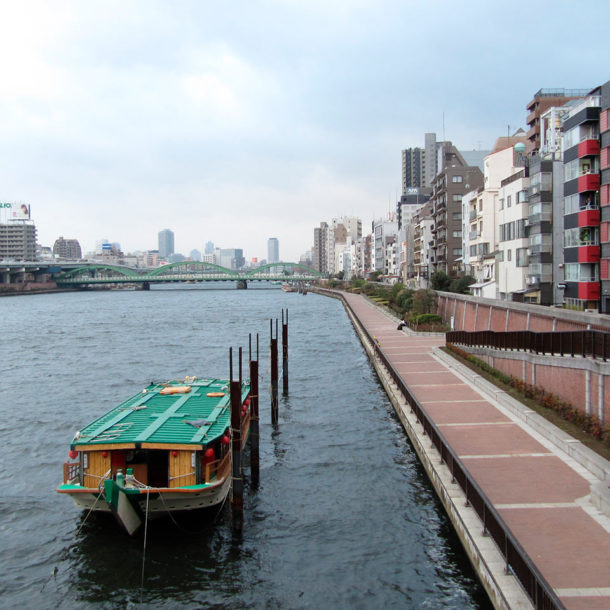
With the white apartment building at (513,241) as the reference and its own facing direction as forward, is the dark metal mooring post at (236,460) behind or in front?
in front

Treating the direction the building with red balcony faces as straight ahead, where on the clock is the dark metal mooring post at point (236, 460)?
The dark metal mooring post is roughly at 11 o'clock from the building with red balcony.

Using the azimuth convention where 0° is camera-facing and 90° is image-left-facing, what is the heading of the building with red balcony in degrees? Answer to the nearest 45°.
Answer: approximately 45°

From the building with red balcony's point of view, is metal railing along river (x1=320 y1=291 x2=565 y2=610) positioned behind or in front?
in front

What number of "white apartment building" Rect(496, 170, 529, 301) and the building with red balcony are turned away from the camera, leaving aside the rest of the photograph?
0

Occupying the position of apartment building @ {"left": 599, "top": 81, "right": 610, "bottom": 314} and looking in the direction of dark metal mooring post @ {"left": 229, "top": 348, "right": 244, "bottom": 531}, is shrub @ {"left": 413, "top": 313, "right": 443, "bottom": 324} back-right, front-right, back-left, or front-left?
back-right
